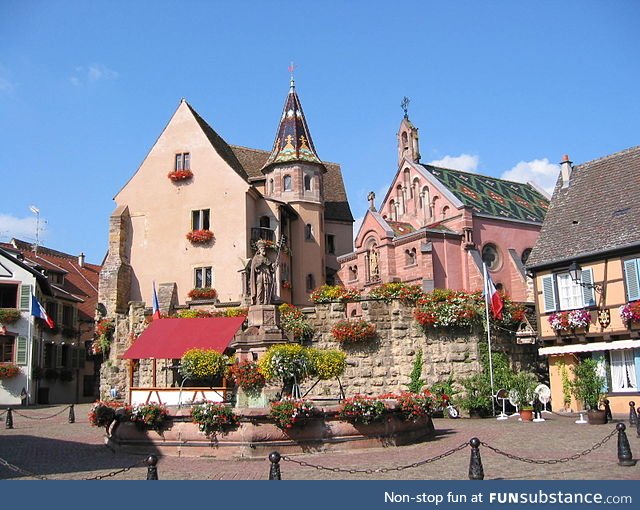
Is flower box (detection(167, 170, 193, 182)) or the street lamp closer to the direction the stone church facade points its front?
the flower box

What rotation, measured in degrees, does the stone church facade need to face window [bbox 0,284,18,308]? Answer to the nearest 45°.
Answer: approximately 45° to its right

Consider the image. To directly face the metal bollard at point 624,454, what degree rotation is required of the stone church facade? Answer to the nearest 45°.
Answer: approximately 45° to its left

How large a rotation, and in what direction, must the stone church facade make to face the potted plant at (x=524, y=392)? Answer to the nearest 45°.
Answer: approximately 45° to its left

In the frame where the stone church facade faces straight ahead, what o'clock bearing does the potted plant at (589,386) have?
The potted plant is roughly at 10 o'clock from the stone church facade.

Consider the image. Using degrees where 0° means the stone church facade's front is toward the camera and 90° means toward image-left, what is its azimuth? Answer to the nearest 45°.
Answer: approximately 45°

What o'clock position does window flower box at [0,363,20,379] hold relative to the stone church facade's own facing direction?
The window flower box is roughly at 1 o'clock from the stone church facade.

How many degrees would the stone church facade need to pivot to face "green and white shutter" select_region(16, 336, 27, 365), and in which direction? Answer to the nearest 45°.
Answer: approximately 45° to its right
